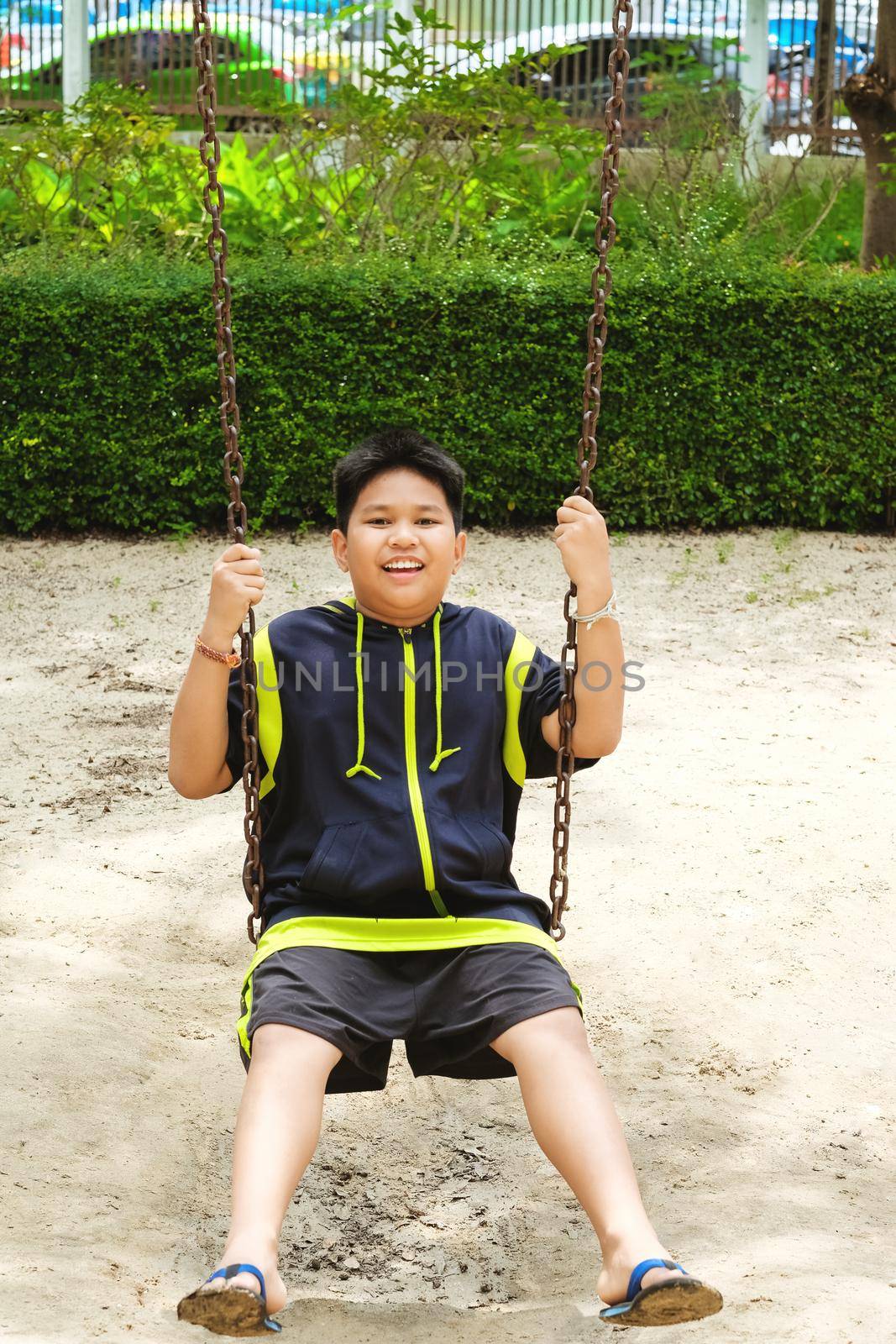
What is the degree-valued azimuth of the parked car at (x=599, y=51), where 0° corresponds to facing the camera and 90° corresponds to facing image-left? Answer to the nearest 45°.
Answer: approximately 90°

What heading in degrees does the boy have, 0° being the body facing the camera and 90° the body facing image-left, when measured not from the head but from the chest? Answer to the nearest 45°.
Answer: approximately 0°

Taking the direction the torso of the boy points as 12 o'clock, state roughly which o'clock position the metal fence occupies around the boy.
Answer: The metal fence is roughly at 6 o'clock from the boy.

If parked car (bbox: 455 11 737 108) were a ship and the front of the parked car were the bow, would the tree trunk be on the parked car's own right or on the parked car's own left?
on the parked car's own left

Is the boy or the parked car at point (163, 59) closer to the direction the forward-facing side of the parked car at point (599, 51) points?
the parked car

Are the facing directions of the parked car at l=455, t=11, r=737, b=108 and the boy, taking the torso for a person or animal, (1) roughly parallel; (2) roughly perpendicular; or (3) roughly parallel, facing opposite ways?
roughly perpendicular

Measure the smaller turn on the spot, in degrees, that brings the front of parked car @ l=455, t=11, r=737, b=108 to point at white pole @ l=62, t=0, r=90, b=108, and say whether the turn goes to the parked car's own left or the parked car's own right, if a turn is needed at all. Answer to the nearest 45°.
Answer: approximately 45° to the parked car's own left

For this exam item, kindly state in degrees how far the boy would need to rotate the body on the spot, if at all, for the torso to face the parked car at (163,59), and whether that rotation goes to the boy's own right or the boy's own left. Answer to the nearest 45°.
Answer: approximately 180°

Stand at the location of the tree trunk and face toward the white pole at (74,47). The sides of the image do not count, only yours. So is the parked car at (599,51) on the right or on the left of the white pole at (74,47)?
right

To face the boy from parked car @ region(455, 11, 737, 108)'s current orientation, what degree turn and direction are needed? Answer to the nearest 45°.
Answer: approximately 90° to its left

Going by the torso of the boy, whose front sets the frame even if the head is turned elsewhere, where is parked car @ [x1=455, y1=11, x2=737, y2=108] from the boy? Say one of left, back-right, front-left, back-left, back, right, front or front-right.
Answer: back

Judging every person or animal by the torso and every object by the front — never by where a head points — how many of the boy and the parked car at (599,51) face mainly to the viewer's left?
1
